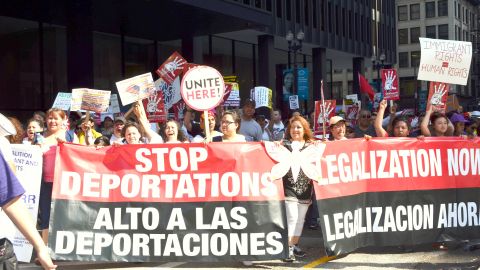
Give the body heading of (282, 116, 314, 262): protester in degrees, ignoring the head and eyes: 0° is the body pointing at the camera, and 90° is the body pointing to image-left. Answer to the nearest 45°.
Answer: approximately 0°

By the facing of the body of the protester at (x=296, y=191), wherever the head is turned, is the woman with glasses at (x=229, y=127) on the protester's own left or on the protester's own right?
on the protester's own right

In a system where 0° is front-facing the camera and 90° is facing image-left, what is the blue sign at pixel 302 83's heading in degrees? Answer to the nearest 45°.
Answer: approximately 0°

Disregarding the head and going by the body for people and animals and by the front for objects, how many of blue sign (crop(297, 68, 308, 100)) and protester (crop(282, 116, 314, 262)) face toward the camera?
2

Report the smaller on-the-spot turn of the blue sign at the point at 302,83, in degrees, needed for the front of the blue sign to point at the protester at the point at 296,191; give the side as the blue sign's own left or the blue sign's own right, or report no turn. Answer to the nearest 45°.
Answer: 0° — it already faces them
